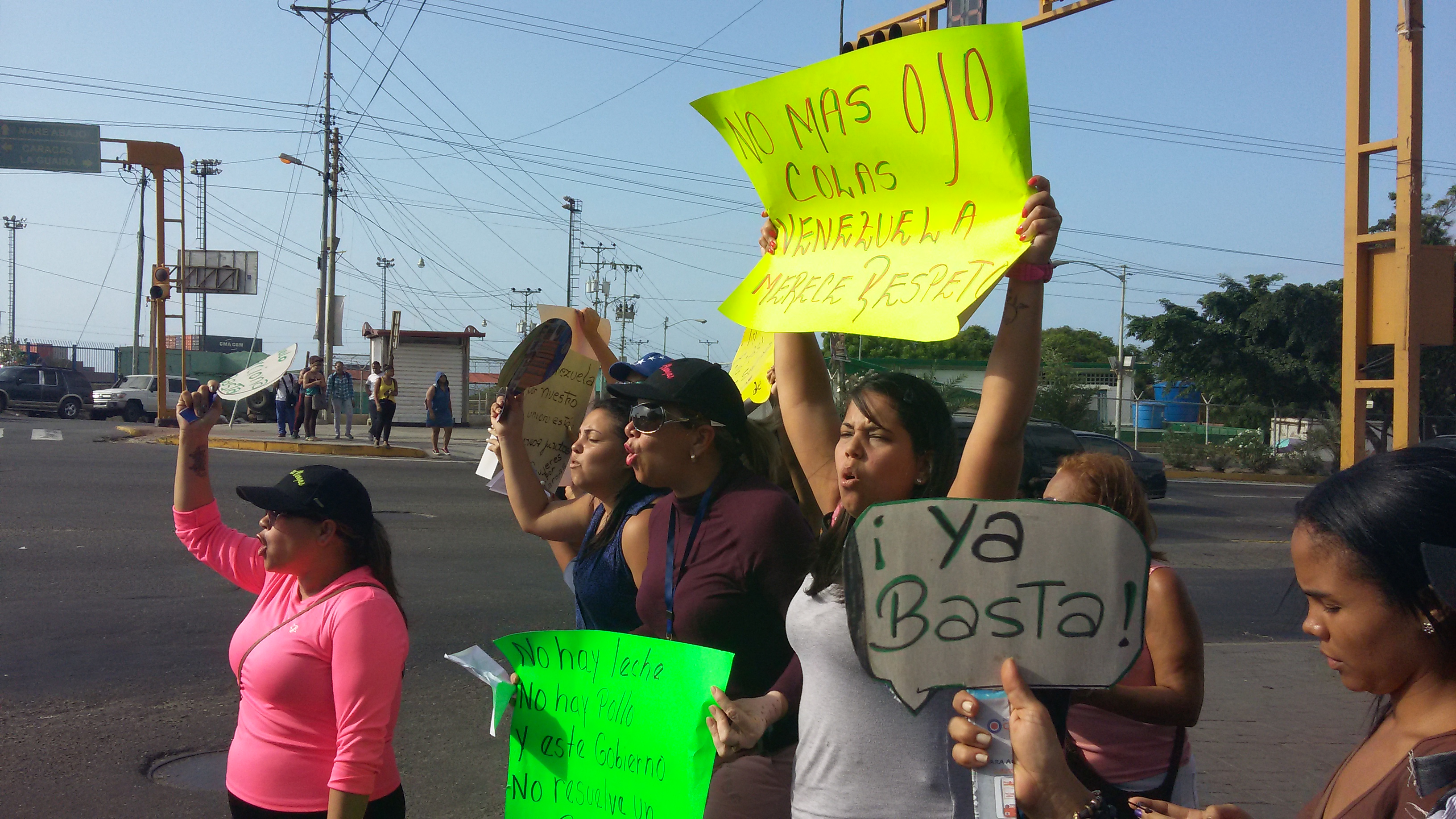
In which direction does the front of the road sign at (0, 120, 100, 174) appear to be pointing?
toward the camera

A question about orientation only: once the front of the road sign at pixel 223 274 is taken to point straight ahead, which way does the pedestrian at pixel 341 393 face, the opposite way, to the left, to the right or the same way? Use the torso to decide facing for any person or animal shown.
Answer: the opposite way

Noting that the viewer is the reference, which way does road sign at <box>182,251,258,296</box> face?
facing away from the viewer

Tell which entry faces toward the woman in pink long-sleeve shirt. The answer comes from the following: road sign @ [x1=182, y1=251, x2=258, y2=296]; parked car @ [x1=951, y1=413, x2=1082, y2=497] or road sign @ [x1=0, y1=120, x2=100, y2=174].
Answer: road sign @ [x1=0, y1=120, x2=100, y2=174]

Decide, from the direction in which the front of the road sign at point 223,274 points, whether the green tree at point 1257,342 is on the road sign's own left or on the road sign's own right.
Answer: on the road sign's own right

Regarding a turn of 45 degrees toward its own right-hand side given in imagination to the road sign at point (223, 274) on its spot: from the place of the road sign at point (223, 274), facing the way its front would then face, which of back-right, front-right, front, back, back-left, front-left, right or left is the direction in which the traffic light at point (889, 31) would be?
back-right

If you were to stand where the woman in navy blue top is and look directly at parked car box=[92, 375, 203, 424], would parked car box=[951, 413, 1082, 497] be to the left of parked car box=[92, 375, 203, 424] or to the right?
right

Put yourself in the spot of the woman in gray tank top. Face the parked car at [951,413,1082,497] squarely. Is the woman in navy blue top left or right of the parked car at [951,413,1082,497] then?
left

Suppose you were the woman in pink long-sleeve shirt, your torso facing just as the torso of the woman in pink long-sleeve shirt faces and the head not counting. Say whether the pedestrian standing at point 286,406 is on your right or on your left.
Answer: on your right
